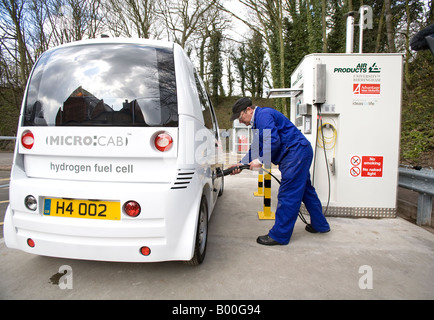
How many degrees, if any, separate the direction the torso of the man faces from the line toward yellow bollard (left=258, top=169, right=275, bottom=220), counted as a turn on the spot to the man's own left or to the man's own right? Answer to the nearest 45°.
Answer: approximately 90° to the man's own right

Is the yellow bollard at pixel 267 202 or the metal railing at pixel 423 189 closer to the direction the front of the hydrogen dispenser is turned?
the yellow bollard

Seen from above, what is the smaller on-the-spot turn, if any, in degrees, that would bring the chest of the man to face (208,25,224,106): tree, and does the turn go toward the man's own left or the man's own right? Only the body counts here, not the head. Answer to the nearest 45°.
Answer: approximately 90° to the man's own right

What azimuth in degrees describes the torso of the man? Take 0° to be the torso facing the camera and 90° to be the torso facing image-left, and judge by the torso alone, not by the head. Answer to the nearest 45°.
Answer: approximately 90°

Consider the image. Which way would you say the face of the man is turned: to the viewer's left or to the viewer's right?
to the viewer's left

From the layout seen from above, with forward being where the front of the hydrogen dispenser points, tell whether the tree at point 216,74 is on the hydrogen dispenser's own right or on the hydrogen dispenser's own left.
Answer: on the hydrogen dispenser's own right

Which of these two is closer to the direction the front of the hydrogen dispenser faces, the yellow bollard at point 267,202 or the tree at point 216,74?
the yellow bollard

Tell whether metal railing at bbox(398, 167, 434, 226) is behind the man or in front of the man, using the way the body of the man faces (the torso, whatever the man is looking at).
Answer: behind

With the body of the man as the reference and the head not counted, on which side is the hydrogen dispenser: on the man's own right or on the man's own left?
on the man's own right
